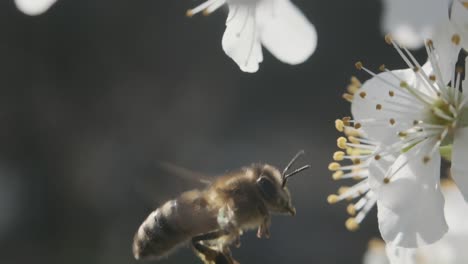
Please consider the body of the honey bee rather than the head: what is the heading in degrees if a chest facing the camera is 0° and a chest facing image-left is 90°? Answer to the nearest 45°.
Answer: approximately 270°
